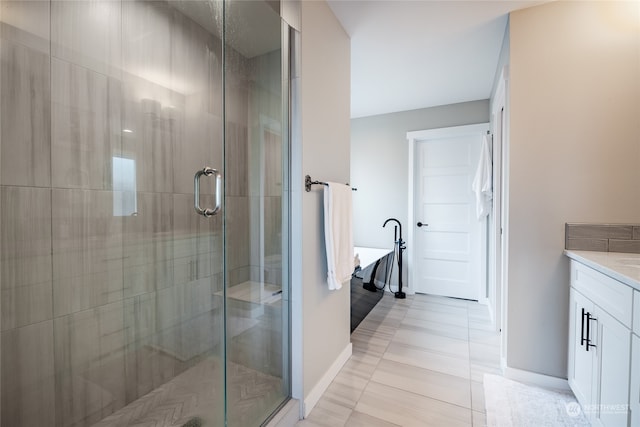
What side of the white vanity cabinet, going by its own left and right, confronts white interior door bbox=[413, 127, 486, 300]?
right

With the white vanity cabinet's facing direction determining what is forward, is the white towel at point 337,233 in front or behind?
in front

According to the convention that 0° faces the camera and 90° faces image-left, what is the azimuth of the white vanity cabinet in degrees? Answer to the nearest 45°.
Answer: approximately 45°

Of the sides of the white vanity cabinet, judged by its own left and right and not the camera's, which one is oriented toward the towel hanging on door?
right

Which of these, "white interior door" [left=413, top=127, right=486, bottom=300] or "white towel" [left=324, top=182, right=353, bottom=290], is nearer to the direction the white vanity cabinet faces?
the white towel

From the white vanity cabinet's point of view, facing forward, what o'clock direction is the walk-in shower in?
The walk-in shower is roughly at 12 o'clock from the white vanity cabinet.

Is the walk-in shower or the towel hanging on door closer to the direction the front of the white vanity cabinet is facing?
the walk-in shower

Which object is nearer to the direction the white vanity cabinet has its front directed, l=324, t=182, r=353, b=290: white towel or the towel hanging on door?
the white towel
